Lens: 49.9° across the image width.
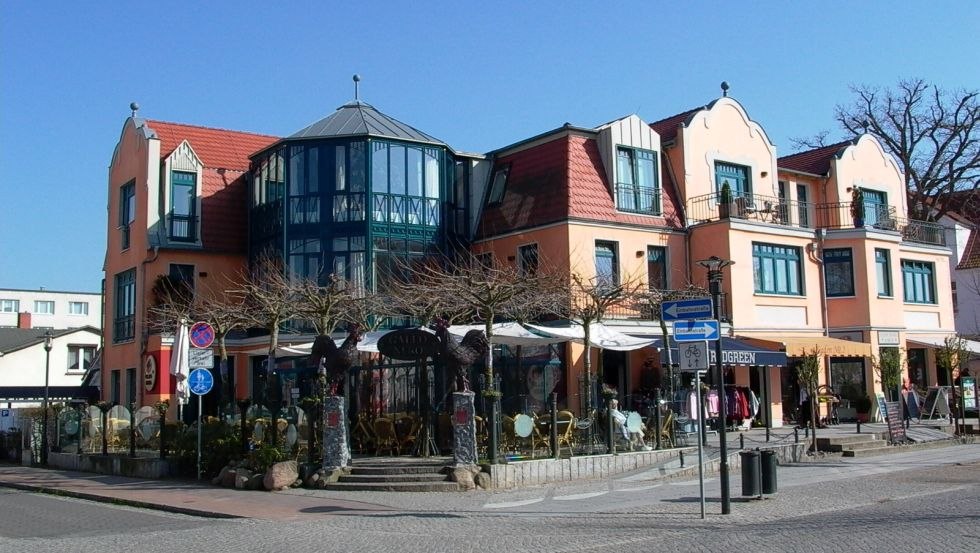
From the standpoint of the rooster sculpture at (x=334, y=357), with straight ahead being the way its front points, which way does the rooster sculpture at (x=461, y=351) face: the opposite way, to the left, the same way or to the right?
the opposite way

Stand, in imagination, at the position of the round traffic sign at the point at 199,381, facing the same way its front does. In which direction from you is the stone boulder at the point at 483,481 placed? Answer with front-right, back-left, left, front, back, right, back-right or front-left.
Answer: front-left

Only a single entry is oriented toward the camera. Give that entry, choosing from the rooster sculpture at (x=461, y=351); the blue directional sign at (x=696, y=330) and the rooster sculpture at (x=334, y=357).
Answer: the blue directional sign

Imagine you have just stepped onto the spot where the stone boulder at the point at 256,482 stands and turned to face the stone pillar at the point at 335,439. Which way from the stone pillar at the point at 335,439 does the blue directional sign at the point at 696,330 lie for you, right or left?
right

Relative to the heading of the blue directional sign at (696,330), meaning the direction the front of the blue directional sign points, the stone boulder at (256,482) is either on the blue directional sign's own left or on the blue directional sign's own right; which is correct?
on the blue directional sign's own right

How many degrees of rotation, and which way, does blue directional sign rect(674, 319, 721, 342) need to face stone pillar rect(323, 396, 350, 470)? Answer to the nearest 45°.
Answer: approximately 135° to its right
